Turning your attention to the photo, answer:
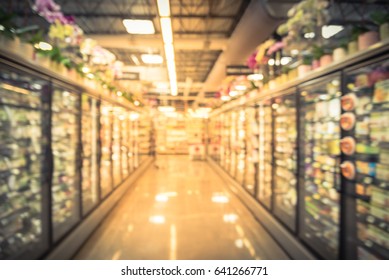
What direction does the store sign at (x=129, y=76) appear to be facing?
toward the camera

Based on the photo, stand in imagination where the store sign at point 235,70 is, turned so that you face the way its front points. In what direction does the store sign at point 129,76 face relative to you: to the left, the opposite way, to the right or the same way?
the same way

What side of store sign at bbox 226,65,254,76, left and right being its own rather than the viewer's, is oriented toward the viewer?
front

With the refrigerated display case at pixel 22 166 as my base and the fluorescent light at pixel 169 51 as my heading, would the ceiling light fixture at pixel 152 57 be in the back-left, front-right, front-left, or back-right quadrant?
front-left

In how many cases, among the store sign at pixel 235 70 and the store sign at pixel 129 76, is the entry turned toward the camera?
2

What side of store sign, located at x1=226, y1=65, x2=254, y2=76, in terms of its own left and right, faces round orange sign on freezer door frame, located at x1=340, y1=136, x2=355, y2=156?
front

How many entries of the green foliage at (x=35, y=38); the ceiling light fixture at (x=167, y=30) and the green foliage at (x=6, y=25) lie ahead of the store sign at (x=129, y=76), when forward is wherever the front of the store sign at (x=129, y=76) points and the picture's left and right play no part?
3

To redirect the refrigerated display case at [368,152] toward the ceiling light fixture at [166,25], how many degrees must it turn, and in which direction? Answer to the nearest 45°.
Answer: approximately 45° to its right

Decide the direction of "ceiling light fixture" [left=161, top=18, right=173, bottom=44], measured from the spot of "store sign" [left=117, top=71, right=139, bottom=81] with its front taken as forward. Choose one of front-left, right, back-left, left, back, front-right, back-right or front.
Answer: front

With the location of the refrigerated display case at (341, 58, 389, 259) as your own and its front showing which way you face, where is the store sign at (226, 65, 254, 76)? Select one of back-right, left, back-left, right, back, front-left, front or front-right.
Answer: right

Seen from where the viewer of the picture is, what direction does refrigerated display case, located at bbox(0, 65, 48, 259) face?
facing the viewer and to the right of the viewer

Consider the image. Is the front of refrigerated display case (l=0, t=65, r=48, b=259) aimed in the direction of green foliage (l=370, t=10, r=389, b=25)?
yes

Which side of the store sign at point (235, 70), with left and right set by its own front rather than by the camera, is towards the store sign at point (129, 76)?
right

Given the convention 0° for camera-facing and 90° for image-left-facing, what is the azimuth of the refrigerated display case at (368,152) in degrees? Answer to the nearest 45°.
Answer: approximately 45°

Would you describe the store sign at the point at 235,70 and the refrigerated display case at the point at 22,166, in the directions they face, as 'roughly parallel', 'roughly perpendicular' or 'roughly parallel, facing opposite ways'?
roughly perpendicular

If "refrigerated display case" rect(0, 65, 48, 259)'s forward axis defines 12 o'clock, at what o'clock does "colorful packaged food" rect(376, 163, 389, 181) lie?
The colorful packaged food is roughly at 12 o'clock from the refrigerated display case.

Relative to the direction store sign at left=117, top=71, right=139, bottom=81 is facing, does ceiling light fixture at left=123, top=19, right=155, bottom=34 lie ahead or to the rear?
ahead

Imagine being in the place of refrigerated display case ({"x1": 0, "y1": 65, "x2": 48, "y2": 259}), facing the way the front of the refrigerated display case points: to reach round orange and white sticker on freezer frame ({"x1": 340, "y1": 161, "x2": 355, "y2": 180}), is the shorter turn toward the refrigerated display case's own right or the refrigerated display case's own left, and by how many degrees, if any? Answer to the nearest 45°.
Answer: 0° — it already faces it
